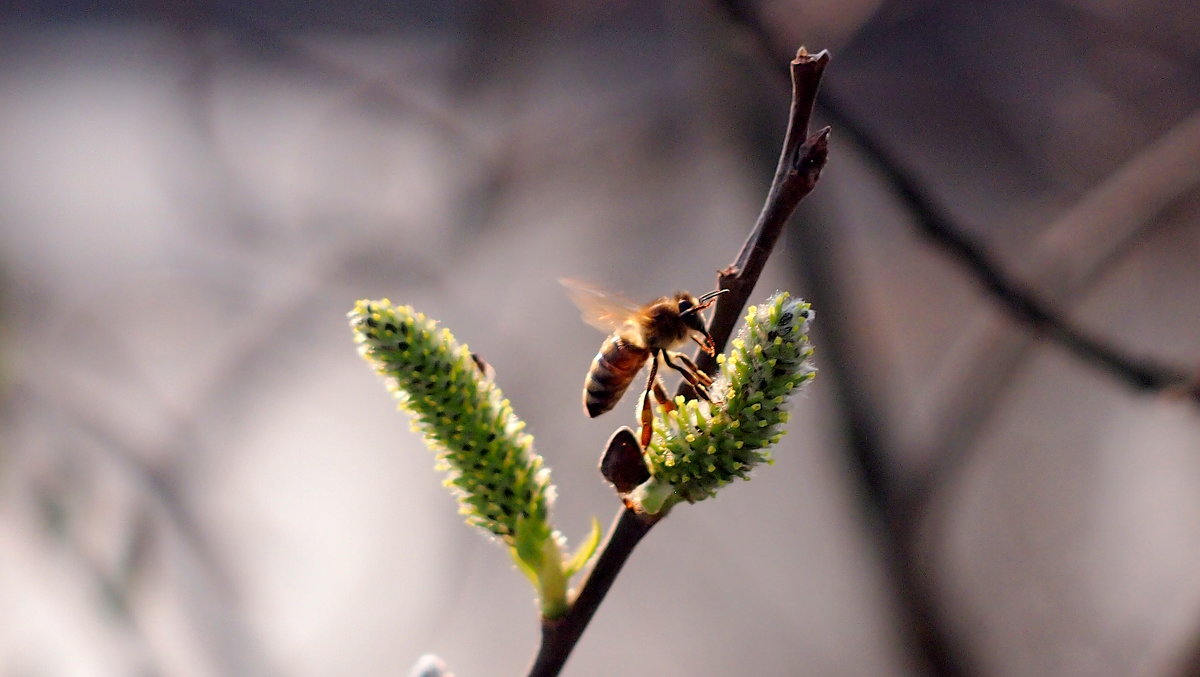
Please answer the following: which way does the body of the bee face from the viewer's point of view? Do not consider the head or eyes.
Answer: to the viewer's right
